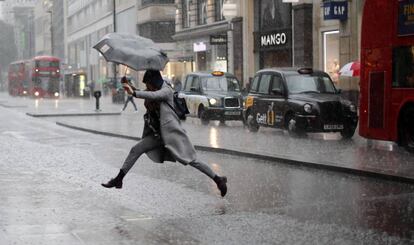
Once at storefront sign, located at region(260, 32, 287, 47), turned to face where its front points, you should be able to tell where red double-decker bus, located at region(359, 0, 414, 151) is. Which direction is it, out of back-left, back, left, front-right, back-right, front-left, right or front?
front-left

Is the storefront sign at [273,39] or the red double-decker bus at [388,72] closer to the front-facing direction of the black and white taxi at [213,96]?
the red double-decker bus

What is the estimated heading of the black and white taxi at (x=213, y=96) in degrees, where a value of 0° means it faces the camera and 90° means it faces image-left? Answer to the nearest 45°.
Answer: approximately 315°

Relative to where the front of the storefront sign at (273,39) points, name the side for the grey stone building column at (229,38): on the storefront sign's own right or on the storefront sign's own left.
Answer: on the storefront sign's own right

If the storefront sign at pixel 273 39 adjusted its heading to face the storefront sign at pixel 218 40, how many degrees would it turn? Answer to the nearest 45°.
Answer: approximately 90° to its right

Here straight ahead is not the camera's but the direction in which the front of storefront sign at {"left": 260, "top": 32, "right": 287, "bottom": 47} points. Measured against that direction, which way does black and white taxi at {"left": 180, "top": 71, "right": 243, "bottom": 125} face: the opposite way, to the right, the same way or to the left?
to the left

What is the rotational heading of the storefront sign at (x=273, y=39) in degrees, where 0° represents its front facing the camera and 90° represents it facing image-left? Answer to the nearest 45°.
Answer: approximately 45°

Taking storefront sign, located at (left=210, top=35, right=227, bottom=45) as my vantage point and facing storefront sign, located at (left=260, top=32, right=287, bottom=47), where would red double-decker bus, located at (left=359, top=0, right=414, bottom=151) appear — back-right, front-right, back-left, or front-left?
front-right
